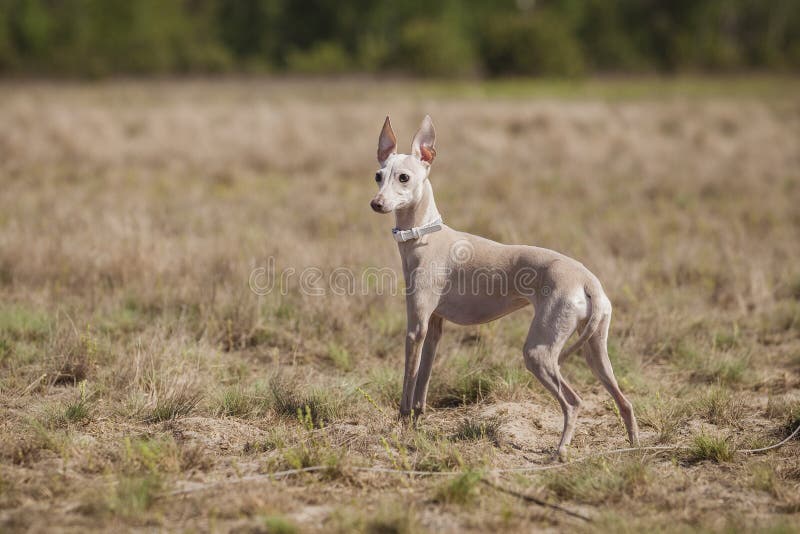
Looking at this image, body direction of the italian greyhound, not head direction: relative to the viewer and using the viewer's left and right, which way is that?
facing away from the viewer and to the left of the viewer

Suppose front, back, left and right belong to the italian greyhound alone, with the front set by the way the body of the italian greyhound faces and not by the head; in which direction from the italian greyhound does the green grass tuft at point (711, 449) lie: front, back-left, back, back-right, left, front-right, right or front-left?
back-right

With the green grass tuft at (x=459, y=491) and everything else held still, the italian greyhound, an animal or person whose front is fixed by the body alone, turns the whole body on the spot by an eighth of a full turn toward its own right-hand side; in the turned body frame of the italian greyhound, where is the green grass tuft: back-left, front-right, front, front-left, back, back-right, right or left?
back
